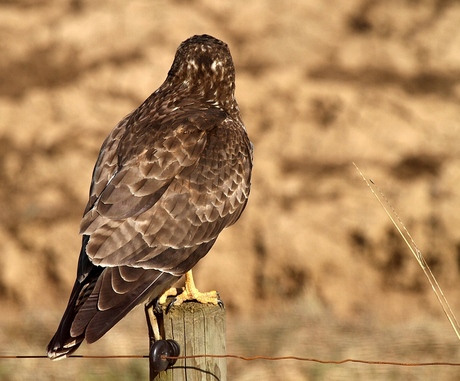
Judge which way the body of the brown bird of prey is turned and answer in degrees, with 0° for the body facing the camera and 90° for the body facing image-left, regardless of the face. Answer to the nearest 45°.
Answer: approximately 225°
